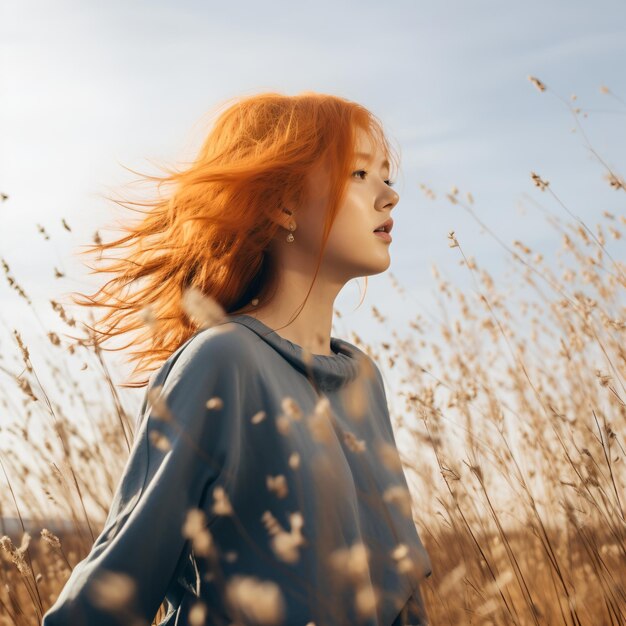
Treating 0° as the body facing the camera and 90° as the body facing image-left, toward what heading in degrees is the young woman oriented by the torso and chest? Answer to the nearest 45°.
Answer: approximately 315°

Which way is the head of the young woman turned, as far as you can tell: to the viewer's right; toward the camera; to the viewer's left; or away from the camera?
to the viewer's right
